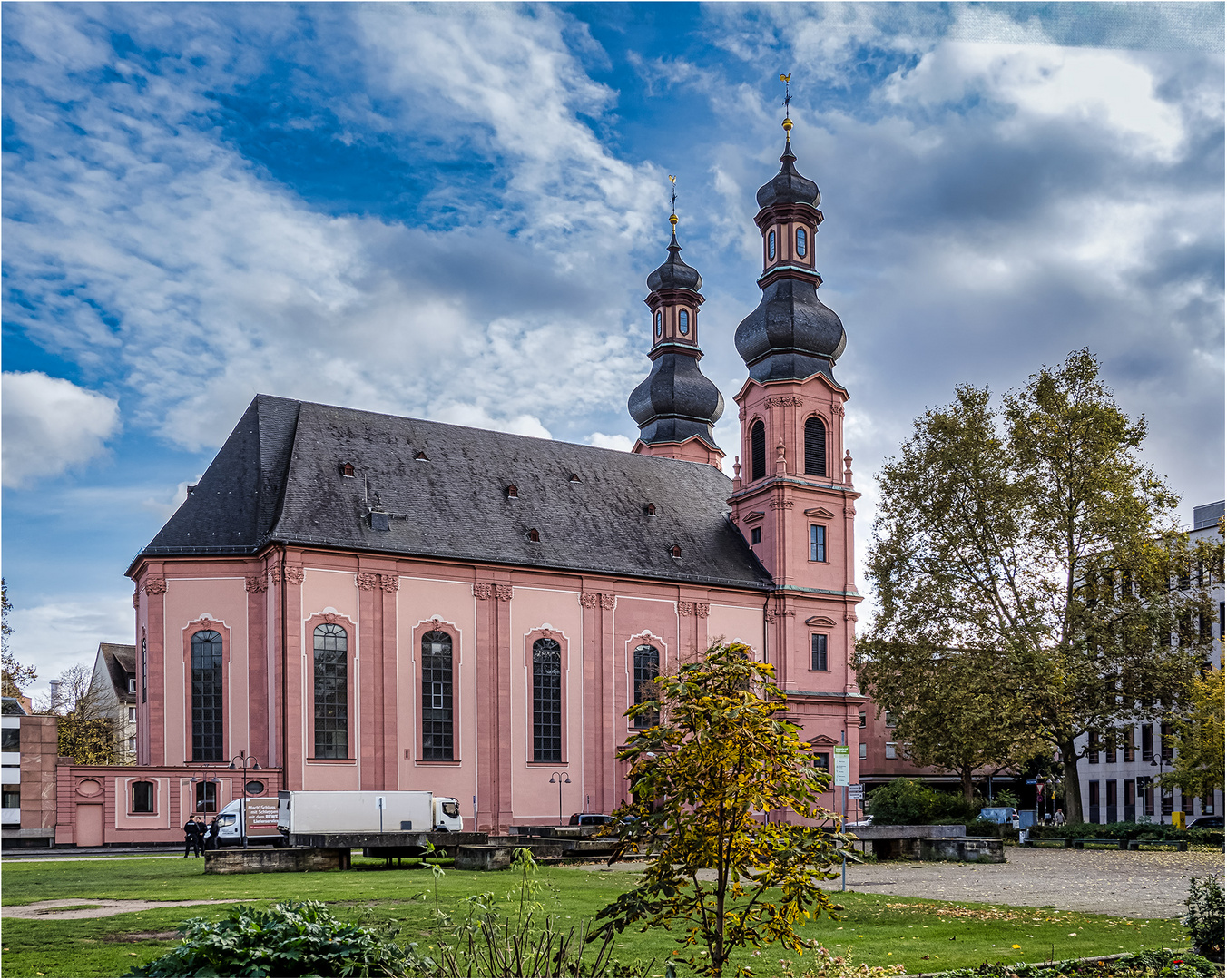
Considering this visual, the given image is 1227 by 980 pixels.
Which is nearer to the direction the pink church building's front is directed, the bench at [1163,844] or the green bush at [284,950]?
the bench

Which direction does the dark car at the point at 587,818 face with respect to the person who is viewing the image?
facing to the right of the viewer

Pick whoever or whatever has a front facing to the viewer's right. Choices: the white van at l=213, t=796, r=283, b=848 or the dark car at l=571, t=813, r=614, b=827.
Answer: the dark car

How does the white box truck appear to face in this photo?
to the viewer's right

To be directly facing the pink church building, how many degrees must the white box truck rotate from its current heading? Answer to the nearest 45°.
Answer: approximately 90° to its left

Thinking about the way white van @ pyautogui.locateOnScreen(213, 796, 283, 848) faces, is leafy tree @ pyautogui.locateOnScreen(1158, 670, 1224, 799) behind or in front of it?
behind

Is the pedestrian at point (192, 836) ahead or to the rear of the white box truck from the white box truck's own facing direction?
to the rear

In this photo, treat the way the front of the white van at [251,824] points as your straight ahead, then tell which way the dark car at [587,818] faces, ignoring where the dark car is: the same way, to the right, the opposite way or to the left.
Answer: the opposite way

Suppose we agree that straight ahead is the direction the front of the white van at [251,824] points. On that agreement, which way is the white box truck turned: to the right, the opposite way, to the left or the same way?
the opposite way

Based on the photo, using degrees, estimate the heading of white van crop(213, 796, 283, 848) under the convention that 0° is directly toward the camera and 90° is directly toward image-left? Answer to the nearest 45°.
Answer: approximately 90°
